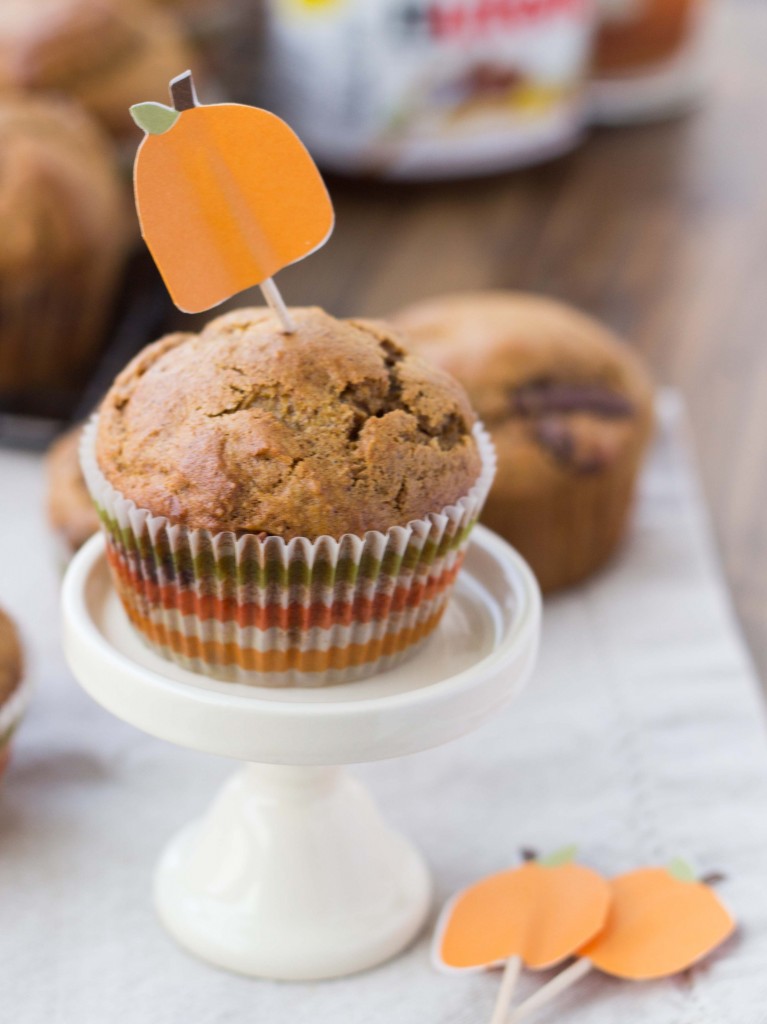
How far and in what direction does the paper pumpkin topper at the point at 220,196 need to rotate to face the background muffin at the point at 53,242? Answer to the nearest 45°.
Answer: approximately 180°

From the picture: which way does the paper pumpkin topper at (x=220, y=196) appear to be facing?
toward the camera

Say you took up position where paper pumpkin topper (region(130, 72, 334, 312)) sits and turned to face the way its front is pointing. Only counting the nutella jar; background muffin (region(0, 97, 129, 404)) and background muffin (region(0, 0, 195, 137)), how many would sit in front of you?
0

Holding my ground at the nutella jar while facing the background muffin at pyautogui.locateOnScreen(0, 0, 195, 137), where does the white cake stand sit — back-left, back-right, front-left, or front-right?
front-left

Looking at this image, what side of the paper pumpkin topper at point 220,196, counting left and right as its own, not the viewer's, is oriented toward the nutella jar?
back

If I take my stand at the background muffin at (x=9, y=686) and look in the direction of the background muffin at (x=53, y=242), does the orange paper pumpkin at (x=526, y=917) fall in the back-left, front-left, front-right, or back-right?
back-right

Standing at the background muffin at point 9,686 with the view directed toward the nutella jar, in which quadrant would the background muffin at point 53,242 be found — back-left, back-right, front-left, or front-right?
front-left

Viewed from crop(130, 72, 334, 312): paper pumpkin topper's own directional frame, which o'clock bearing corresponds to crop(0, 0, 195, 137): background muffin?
The background muffin is roughly at 6 o'clock from the paper pumpkin topper.

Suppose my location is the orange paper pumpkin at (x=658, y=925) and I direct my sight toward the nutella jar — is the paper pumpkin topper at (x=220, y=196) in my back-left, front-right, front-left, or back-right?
front-left
